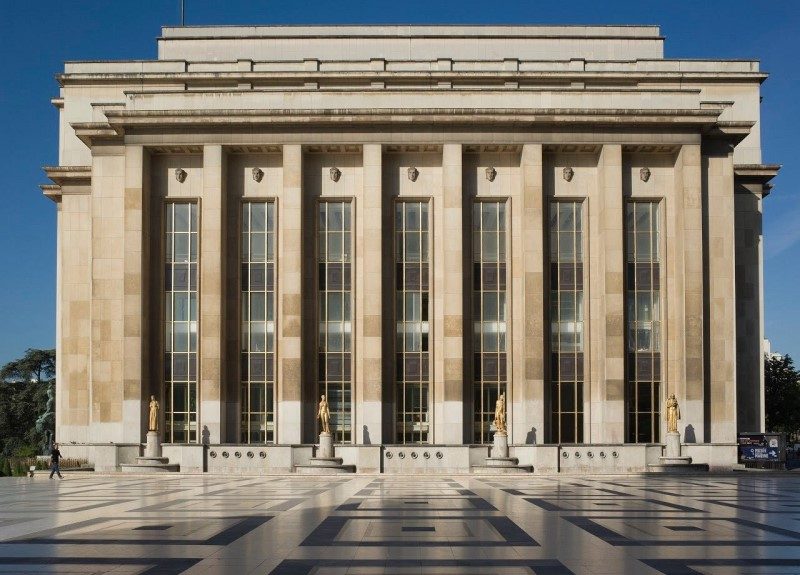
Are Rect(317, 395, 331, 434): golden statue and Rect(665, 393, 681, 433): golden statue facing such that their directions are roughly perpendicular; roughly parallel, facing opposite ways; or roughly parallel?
roughly parallel

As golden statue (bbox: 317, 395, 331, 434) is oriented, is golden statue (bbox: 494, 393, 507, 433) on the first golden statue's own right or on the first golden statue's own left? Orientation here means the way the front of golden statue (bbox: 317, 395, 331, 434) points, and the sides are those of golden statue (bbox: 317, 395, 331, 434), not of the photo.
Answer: on the first golden statue's own left

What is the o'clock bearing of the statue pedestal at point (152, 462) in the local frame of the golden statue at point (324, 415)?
The statue pedestal is roughly at 3 o'clock from the golden statue.

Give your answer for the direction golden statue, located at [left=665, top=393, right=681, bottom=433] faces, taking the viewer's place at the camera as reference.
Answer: facing the viewer

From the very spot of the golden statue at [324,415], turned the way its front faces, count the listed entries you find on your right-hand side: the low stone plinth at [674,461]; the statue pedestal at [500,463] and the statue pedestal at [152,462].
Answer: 1

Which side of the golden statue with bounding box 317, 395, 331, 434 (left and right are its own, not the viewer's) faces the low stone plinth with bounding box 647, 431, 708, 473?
left

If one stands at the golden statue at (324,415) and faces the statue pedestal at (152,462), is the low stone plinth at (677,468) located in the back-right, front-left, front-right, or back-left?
back-left

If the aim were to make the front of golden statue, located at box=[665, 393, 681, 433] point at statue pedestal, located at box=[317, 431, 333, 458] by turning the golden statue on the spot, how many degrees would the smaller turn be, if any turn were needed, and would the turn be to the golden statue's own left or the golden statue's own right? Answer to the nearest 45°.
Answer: approximately 90° to the golden statue's own right

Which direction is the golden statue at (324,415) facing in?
toward the camera

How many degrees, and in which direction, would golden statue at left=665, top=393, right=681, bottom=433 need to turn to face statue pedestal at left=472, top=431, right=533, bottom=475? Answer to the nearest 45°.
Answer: approximately 45° to its right

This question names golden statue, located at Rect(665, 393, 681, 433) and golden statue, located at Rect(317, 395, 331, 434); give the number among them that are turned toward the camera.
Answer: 2
